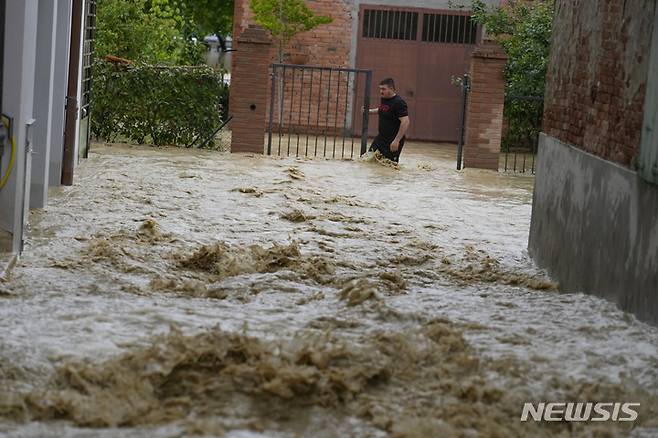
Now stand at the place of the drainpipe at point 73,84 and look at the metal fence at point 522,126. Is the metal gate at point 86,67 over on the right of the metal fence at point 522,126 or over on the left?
left

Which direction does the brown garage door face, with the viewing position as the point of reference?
facing the viewer

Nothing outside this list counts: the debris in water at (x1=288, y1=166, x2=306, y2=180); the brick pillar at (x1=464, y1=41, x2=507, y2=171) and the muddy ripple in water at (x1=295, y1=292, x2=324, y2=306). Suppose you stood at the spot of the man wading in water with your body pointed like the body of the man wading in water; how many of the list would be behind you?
1

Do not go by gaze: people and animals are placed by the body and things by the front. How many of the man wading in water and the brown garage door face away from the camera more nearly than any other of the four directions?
0

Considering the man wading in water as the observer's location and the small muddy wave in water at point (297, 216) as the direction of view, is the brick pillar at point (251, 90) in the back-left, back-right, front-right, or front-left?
back-right

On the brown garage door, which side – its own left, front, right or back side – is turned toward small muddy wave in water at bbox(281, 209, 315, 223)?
front

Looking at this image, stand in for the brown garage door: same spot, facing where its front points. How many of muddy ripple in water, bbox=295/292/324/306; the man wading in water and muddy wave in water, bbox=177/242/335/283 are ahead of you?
3

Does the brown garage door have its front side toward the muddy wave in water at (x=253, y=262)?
yes
